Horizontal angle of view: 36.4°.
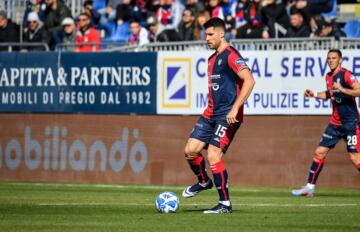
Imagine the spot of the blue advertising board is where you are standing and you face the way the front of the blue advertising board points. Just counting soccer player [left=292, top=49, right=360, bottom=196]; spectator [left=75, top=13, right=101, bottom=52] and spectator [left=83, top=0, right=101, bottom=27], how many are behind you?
2

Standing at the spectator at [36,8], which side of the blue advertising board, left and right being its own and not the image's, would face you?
back

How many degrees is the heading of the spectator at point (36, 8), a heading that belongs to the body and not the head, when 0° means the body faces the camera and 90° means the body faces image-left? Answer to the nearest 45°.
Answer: approximately 0°

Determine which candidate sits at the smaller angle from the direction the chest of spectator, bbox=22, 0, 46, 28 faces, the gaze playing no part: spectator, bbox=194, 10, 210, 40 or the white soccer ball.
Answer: the white soccer ball

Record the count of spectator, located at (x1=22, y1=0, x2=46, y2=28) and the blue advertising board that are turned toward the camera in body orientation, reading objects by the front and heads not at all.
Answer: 2

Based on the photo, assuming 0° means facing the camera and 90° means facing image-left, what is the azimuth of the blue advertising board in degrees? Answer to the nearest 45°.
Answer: approximately 0°

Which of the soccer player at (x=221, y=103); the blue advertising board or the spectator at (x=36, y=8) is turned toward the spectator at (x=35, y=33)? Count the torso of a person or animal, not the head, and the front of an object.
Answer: the spectator at (x=36, y=8)
